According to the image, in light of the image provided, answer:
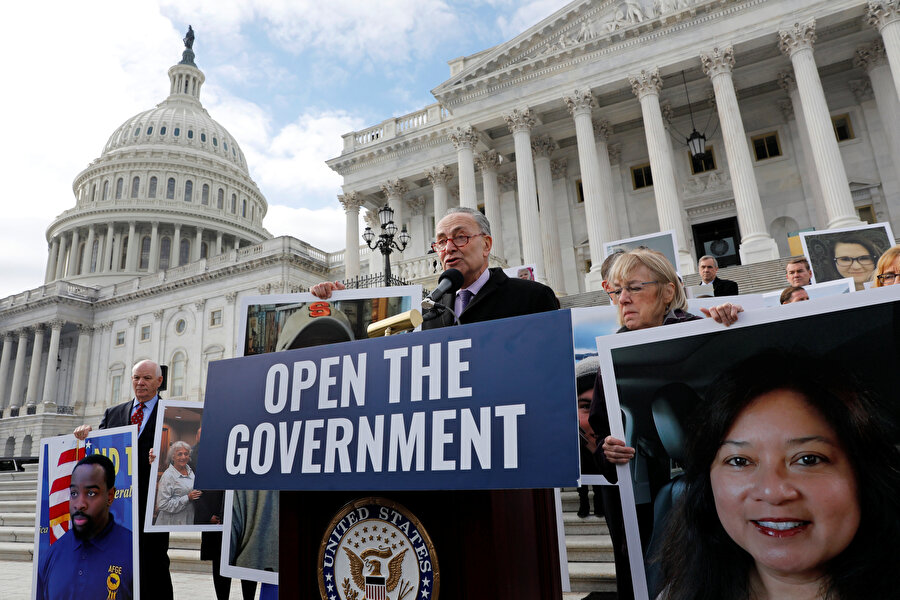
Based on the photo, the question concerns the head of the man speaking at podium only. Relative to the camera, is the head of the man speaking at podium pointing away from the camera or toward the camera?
toward the camera

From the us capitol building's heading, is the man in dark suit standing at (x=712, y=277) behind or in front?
in front

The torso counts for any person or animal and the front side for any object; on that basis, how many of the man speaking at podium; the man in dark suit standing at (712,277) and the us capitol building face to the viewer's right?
0

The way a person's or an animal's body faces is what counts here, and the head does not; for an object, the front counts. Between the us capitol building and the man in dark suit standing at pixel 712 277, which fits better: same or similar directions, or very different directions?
same or similar directions

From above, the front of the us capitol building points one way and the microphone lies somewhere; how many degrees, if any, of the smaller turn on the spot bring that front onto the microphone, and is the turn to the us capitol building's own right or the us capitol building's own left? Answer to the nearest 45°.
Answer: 0° — it already faces it

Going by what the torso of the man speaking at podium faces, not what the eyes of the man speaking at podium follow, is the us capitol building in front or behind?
behind

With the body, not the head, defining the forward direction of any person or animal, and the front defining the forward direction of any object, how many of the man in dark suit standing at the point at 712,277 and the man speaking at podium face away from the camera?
0

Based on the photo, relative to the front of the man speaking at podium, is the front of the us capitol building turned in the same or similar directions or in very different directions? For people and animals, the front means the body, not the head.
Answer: same or similar directions

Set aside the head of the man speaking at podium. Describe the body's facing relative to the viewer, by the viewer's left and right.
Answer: facing the viewer and to the left of the viewer

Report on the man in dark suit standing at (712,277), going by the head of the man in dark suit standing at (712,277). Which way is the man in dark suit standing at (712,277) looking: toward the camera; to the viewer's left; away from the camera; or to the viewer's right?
toward the camera

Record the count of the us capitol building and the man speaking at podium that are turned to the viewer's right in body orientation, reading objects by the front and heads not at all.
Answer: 0

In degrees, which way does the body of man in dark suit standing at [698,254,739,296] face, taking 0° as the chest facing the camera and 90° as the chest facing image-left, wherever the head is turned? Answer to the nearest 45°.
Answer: approximately 45°

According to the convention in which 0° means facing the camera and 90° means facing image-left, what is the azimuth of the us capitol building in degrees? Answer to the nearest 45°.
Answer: approximately 45°

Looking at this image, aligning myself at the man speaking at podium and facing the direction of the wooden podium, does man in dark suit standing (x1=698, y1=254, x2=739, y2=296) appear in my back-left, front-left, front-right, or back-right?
back-left
